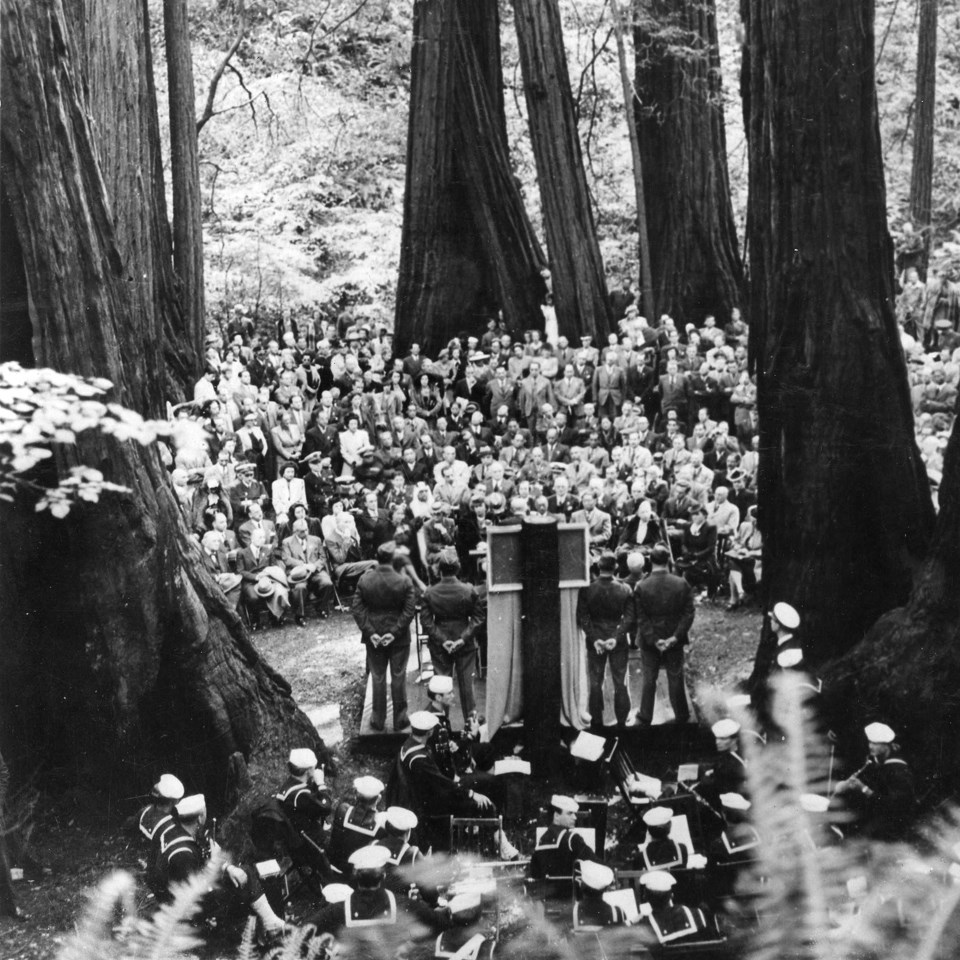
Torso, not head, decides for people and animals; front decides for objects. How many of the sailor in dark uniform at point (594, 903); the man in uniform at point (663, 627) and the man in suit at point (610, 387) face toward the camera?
1

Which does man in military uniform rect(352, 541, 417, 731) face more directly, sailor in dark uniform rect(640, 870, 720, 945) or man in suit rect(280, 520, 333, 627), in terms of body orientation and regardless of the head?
the man in suit

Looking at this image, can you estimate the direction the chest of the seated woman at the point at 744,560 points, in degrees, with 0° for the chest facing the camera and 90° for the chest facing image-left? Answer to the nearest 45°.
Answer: approximately 45°

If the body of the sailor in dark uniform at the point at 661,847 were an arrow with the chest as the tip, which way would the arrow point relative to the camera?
away from the camera

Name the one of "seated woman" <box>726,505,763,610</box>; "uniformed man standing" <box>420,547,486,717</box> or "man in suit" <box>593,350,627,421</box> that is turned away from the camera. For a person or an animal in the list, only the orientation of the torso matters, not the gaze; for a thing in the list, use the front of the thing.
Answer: the uniformed man standing

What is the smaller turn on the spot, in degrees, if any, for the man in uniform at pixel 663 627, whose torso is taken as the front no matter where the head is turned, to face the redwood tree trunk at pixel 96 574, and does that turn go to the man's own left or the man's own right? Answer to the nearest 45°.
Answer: approximately 135° to the man's own left

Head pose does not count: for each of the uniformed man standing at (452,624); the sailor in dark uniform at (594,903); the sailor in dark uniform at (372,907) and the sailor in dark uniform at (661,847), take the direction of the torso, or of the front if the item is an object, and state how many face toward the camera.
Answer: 0

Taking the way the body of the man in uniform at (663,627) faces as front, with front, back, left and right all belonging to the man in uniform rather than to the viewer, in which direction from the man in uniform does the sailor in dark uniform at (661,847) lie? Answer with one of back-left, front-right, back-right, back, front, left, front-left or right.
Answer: back

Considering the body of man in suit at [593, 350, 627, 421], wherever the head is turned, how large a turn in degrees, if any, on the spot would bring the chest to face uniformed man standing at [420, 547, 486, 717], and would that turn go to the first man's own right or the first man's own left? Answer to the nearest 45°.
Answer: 0° — they already face them

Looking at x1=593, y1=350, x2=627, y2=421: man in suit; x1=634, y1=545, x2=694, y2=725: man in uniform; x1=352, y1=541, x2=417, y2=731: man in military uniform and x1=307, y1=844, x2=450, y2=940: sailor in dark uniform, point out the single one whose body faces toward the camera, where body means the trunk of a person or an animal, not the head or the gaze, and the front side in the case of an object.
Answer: x1=593, y1=350, x2=627, y2=421: man in suit

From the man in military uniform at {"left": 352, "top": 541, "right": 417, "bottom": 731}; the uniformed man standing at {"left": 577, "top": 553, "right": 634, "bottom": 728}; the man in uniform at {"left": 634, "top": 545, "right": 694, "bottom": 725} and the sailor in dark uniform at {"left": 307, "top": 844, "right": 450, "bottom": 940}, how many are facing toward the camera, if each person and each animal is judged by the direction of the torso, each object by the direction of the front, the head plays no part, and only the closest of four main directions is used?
0

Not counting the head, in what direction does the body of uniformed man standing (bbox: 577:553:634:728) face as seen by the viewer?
away from the camera

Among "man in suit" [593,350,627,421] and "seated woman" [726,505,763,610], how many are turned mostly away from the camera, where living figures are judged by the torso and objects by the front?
0

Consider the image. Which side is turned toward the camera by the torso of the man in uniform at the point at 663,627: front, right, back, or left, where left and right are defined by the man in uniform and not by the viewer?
back

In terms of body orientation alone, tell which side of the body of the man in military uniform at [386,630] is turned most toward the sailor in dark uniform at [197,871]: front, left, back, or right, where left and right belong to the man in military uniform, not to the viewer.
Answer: back

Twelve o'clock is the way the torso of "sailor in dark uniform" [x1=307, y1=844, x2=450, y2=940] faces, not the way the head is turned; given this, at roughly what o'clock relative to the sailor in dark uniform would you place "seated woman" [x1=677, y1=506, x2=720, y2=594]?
The seated woman is roughly at 1 o'clock from the sailor in dark uniform.

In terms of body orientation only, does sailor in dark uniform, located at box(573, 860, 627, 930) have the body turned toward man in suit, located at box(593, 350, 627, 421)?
yes

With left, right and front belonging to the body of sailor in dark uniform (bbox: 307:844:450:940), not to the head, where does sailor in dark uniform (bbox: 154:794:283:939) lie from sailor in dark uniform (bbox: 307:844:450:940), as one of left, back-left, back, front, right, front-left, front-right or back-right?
front-left

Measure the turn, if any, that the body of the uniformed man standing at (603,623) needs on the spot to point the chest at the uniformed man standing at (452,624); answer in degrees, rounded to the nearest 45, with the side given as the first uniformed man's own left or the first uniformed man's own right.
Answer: approximately 90° to the first uniformed man's own left

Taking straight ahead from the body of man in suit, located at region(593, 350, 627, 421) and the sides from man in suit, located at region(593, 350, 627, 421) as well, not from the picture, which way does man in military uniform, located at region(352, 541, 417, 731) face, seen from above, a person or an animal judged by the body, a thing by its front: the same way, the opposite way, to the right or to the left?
the opposite way

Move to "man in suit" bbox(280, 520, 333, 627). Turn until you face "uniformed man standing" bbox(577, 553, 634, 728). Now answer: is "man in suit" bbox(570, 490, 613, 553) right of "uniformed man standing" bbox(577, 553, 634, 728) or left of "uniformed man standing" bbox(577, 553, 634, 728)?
left

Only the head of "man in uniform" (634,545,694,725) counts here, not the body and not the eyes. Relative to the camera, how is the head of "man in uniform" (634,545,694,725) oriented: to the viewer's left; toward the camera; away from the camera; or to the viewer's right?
away from the camera

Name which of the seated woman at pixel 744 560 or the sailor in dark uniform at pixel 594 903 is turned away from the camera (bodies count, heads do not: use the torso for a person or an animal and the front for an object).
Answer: the sailor in dark uniform
